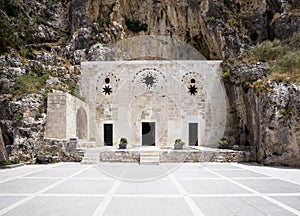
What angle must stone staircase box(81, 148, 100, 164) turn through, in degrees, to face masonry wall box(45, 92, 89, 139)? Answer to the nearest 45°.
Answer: approximately 135° to its right

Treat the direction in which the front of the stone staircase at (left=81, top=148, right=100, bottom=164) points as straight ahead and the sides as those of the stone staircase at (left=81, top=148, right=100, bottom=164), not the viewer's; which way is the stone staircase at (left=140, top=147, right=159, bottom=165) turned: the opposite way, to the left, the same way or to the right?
the same way

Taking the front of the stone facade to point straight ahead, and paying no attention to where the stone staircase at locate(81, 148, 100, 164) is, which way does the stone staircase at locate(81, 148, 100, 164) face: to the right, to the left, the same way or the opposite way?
the same way

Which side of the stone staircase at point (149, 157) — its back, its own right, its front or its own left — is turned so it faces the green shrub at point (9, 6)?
right

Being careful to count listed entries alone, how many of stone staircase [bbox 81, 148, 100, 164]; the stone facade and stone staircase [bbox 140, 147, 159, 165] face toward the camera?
3

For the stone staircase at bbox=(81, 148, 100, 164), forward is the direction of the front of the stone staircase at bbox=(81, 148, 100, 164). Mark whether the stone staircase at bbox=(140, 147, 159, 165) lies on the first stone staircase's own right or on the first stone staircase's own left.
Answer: on the first stone staircase's own left

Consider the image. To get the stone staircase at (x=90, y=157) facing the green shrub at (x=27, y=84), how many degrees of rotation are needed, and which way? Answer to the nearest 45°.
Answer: approximately 135° to its right

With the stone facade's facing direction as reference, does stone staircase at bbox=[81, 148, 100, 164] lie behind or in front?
in front

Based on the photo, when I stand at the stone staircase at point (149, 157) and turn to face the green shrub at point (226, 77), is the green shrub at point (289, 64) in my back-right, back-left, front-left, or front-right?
front-right

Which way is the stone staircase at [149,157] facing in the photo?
toward the camera

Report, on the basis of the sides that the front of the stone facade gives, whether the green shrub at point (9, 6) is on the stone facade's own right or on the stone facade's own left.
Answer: on the stone facade's own right

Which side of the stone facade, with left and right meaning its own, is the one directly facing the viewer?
front

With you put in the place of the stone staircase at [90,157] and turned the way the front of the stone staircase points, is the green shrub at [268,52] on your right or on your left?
on your left

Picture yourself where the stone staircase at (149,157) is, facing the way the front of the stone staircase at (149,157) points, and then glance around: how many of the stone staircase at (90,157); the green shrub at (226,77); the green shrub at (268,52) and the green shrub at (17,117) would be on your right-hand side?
2

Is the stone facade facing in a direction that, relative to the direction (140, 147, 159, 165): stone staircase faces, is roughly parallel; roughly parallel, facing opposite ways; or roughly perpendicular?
roughly parallel
